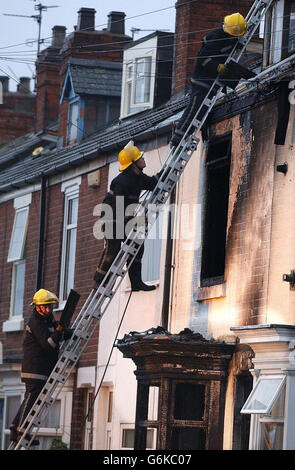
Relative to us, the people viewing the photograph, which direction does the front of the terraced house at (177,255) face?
facing the viewer and to the left of the viewer

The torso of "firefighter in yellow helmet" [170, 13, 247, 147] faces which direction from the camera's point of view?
to the viewer's right

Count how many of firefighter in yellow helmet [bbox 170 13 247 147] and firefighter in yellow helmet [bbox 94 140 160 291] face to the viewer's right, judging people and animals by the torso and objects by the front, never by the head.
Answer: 2

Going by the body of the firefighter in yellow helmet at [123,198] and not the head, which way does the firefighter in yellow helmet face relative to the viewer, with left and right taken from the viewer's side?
facing to the right of the viewer

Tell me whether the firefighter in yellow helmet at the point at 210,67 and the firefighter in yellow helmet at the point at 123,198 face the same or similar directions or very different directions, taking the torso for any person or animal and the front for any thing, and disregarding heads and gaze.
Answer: same or similar directions
